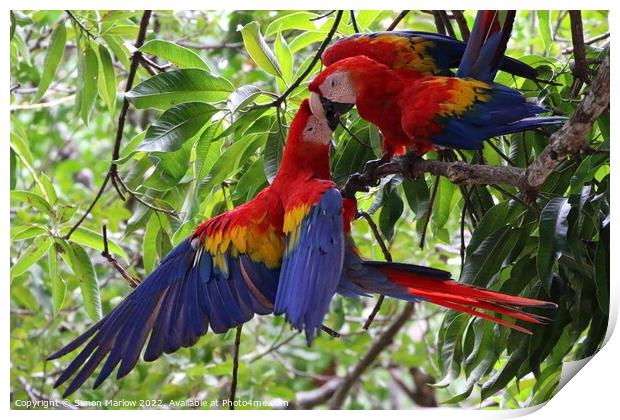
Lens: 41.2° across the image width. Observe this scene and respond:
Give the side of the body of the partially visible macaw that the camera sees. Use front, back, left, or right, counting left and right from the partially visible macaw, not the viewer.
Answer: left
